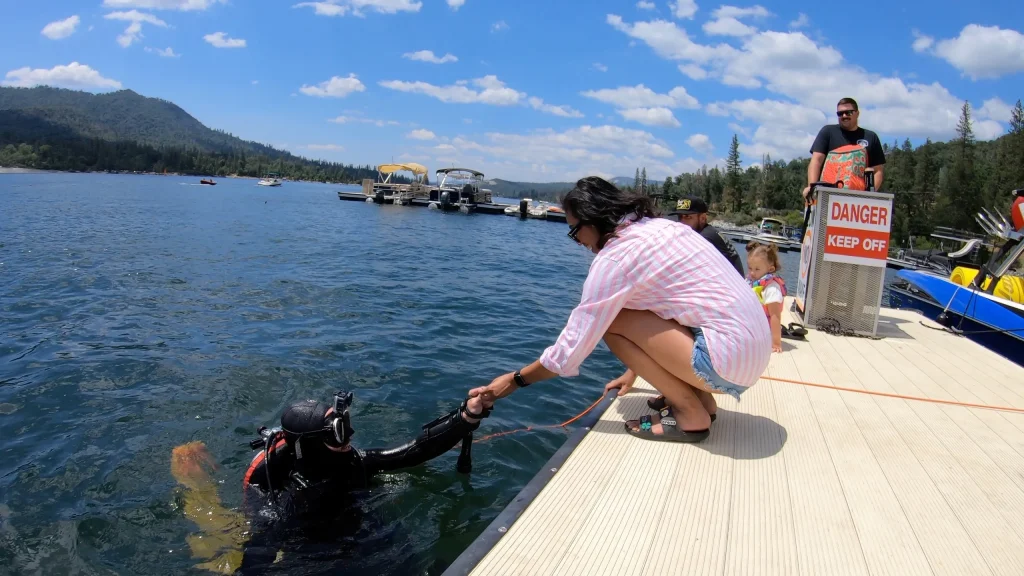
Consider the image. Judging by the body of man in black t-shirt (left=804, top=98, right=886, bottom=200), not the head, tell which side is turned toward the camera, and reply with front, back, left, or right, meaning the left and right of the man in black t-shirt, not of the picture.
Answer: front

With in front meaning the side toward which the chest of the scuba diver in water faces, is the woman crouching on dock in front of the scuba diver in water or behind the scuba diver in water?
in front

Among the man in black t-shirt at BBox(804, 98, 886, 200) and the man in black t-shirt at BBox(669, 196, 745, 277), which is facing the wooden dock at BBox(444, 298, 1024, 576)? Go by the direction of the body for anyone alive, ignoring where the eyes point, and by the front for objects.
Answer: the man in black t-shirt at BBox(804, 98, 886, 200)

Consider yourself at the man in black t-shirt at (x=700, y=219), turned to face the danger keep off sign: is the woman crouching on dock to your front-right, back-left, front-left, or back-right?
back-right

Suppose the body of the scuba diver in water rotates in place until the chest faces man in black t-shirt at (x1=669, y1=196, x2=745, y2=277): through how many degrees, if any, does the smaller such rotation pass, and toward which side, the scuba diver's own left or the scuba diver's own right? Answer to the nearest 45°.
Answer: approximately 45° to the scuba diver's own left

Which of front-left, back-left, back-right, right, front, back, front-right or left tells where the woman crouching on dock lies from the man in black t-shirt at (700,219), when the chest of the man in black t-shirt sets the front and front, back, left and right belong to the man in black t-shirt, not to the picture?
left

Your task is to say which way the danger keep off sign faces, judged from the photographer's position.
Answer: facing the viewer

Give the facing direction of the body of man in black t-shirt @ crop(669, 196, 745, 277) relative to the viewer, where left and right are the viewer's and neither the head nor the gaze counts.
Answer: facing to the left of the viewer

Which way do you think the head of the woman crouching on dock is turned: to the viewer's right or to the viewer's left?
to the viewer's left

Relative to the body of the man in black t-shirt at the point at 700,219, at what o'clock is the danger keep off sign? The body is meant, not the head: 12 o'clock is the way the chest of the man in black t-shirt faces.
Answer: The danger keep off sign is roughly at 5 o'clock from the man in black t-shirt.

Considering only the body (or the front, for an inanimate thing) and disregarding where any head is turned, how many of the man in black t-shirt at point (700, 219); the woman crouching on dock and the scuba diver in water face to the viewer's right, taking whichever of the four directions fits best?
1

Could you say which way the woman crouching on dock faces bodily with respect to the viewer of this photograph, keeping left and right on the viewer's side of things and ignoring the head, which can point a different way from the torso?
facing to the left of the viewer

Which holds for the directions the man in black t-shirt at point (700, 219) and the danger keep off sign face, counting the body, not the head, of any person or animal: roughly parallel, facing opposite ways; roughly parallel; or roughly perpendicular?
roughly perpendicular

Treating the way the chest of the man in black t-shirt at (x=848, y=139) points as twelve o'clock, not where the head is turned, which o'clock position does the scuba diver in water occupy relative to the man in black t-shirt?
The scuba diver in water is roughly at 1 o'clock from the man in black t-shirt.

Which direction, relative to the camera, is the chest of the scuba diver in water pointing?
to the viewer's right
